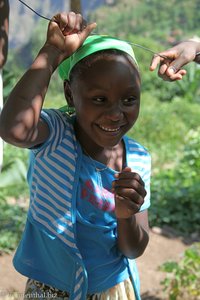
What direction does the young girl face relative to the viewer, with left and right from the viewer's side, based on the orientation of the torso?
facing the viewer and to the right of the viewer

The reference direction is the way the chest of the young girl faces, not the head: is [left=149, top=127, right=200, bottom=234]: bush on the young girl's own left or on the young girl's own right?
on the young girl's own left
